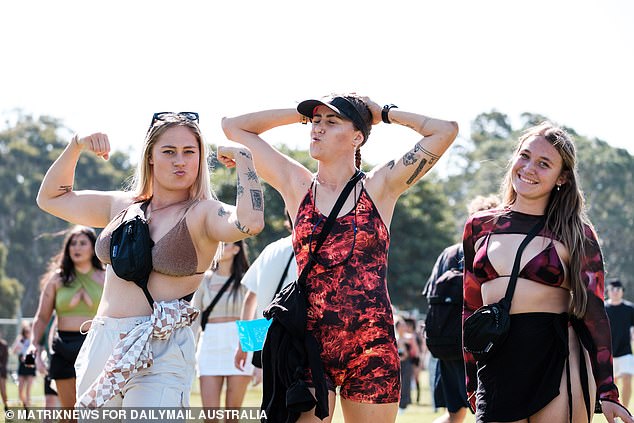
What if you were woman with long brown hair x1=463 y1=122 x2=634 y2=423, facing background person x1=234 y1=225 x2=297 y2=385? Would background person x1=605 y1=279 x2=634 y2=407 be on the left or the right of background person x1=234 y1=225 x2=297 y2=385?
right

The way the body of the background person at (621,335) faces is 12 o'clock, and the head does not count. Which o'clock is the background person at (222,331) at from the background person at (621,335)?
the background person at (222,331) is roughly at 1 o'clock from the background person at (621,335).

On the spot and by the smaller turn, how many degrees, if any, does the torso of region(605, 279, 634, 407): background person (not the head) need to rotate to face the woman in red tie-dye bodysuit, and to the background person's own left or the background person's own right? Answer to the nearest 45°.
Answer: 0° — they already face them

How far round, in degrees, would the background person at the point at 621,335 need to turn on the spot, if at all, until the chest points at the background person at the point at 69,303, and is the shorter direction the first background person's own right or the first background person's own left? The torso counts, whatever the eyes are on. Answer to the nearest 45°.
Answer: approximately 45° to the first background person's own right

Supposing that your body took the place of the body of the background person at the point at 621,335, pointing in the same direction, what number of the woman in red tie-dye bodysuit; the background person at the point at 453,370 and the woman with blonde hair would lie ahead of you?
3

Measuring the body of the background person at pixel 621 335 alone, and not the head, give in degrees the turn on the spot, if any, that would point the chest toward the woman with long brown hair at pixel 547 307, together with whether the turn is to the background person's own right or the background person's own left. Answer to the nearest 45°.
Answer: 0° — they already face them

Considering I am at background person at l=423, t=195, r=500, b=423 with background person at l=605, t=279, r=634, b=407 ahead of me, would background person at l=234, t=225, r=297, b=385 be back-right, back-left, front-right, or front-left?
back-left

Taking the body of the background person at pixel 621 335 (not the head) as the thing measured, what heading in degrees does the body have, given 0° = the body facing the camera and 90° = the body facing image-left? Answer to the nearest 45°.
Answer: approximately 0°

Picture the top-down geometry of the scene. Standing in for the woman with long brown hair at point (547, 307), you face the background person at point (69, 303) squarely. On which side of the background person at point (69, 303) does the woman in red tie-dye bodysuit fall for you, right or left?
left
